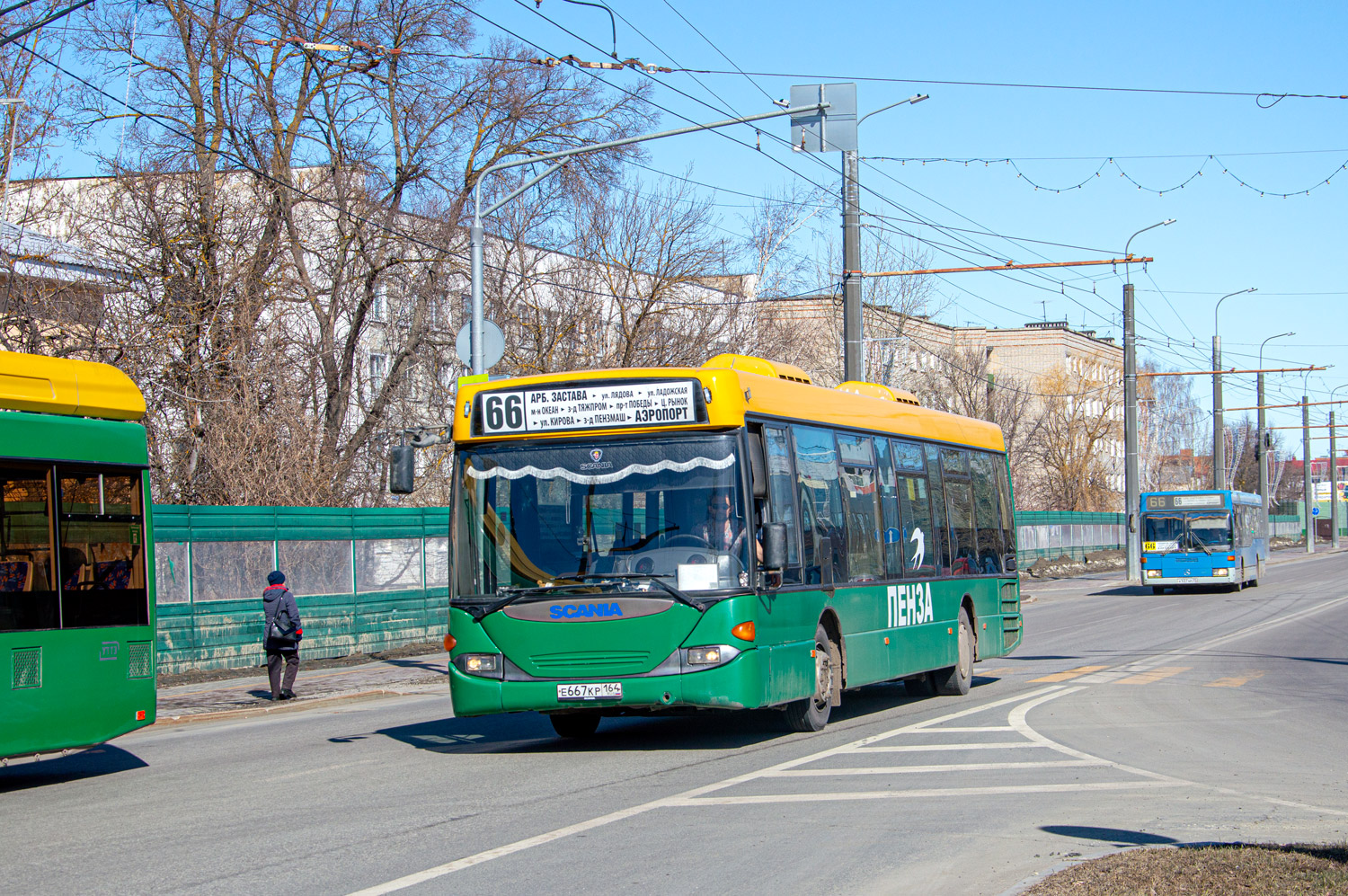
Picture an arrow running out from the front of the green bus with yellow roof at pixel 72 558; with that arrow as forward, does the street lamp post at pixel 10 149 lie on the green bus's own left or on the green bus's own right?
on the green bus's own right

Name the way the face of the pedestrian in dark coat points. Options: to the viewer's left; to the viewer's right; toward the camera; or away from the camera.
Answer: away from the camera

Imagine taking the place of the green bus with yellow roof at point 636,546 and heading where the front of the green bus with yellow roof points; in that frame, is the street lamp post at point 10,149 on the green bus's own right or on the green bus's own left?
on the green bus's own right

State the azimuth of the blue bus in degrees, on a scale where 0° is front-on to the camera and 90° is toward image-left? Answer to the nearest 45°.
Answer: approximately 0°

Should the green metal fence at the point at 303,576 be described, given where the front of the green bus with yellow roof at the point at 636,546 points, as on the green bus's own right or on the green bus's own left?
on the green bus's own right

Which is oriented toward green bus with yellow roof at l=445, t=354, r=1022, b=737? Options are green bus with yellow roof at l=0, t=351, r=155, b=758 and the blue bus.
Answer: the blue bus

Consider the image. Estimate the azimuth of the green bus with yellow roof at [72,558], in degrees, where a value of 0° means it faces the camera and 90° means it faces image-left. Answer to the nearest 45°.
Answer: approximately 45°
